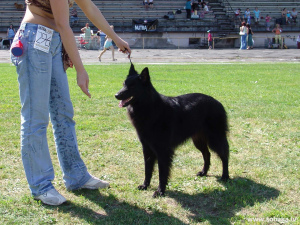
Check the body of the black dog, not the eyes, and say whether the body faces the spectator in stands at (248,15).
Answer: no

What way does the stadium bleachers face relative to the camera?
toward the camera

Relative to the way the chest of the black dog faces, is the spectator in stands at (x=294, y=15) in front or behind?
behind

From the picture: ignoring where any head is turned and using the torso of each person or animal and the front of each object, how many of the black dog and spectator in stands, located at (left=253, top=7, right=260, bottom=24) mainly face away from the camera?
0

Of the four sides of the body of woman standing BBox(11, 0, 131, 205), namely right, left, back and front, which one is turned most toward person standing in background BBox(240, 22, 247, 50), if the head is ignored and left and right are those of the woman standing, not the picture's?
left

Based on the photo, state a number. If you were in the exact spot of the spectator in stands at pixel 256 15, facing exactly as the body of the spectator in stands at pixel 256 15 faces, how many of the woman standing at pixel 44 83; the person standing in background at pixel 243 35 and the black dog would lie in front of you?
3

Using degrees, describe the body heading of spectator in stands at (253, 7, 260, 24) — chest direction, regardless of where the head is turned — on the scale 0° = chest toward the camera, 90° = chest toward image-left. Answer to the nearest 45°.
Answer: approximately 0°

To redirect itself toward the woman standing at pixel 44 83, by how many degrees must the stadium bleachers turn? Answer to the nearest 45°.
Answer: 0° — it already faces them

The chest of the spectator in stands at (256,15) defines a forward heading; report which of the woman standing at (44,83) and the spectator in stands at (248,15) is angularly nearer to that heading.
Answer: the woman standing

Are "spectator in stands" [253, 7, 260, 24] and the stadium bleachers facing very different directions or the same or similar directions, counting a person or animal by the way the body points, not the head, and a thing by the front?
same or similar directions

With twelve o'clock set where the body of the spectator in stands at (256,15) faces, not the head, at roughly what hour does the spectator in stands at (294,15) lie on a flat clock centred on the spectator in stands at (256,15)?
the spectator in stands at (294,15) is roughly at 8 o'clock from the spectator in stands at (256,15).

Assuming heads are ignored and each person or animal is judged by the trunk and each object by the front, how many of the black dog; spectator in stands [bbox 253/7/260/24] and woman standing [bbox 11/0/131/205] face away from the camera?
0

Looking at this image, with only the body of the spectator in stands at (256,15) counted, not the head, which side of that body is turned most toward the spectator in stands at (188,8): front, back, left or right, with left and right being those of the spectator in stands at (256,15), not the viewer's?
right

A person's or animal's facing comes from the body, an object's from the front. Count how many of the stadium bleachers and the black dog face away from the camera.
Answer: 0

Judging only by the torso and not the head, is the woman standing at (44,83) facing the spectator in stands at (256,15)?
no
